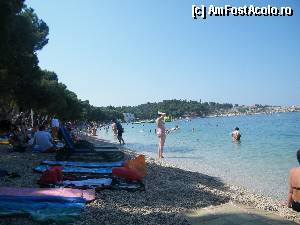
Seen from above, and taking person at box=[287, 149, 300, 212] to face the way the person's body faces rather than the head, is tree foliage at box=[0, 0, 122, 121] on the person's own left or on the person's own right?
on the person's own left

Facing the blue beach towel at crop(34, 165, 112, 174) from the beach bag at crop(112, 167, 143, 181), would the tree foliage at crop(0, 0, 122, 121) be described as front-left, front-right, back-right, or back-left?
front-right

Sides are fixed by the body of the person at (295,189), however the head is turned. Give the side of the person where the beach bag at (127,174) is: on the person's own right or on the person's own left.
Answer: on the person's own left

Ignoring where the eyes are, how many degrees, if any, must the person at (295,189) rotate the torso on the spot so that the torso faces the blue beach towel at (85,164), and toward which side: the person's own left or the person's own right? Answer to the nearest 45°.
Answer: approximately 45° to the person's own left

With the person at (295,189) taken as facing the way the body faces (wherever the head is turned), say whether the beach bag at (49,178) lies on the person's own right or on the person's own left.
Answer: on the person's own left
